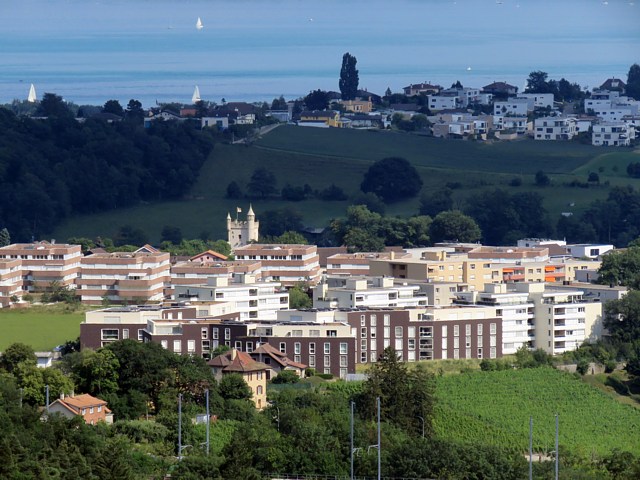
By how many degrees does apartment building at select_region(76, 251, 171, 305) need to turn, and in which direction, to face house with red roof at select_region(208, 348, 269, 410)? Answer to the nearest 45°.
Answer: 0° — it already faces it

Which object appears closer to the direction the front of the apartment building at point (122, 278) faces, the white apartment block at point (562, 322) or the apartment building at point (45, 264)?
the white apartment block

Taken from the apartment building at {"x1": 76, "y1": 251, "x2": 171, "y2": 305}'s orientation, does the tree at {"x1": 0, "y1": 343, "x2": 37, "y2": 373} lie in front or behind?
in front

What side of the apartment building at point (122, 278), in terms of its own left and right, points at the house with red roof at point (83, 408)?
front

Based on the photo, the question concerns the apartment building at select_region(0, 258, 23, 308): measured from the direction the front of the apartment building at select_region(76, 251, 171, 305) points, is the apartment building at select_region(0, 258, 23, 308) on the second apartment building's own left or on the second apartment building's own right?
on the second apartment building's own right

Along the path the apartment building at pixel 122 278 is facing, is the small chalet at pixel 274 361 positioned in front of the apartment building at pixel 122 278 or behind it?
in front

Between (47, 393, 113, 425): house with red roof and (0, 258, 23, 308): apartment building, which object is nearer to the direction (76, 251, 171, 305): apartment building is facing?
the house with red roof

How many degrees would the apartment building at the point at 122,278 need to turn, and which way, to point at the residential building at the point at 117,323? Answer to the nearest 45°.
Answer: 0° — it already faces it

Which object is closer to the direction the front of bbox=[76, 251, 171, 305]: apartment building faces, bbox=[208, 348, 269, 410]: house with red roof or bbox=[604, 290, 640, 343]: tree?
the house with red roof

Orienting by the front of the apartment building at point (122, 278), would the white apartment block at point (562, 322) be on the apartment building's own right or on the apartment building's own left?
on the apartment building's own left

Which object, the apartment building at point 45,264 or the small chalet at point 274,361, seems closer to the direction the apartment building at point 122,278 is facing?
the small chalet
